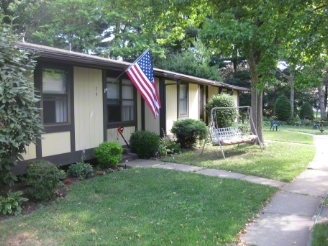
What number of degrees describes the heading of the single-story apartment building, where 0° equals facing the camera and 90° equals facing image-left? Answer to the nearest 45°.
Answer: approximately 315°

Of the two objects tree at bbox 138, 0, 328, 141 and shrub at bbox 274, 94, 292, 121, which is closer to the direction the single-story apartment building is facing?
the tree

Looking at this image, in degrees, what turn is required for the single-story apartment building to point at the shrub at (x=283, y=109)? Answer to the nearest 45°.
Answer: approximately 90° to its left

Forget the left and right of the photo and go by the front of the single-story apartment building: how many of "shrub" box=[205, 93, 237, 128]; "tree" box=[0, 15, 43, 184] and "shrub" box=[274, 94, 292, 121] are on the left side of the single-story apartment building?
2

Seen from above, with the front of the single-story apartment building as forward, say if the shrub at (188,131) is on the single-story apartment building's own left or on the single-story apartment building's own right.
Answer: on the single-story apartment building's own left

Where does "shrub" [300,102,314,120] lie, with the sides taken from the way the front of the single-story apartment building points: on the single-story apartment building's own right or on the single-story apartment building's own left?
on the single-story apartment building's own left

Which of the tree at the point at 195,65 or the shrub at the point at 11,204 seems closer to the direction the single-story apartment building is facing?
the shrub

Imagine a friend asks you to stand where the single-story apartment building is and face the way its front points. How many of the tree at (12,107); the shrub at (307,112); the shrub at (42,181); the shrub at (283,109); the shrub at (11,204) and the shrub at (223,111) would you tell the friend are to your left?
3

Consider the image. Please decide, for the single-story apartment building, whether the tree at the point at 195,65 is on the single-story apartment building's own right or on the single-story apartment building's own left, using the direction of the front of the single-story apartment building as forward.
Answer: on the single-story apartment building's own left

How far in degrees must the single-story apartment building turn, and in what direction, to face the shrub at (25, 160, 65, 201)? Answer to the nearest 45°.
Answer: approximately 45° to its right

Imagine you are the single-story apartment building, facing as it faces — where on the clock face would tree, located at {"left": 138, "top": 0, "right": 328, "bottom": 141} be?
The tree is roughly at 11 o'clock from the single-story apartment building.

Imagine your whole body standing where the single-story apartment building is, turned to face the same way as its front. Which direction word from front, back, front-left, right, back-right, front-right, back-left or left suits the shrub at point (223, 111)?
left
